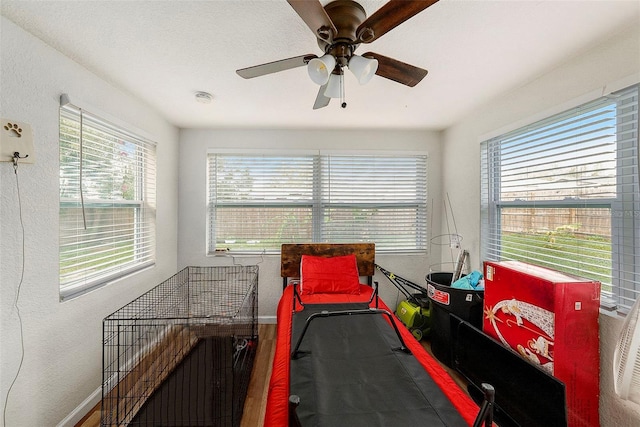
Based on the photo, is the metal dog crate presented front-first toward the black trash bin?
no

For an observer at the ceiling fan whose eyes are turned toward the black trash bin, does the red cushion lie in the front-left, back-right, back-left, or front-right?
front-left

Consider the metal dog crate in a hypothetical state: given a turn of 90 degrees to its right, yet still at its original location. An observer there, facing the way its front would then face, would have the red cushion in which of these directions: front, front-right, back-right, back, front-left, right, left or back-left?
back

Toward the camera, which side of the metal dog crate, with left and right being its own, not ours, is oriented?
front

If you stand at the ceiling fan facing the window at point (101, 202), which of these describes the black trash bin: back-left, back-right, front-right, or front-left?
back-right
